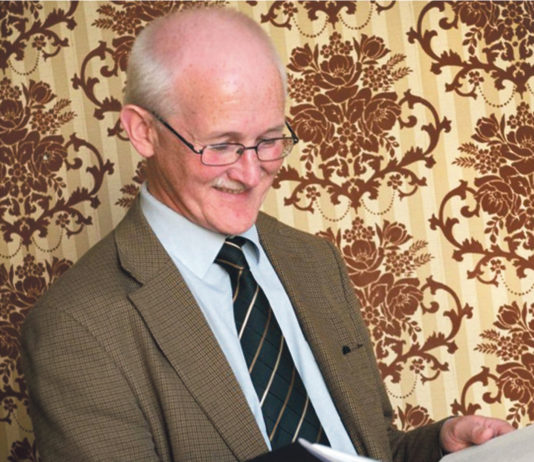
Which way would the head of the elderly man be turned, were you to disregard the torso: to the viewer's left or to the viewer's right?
to the viewer's right
